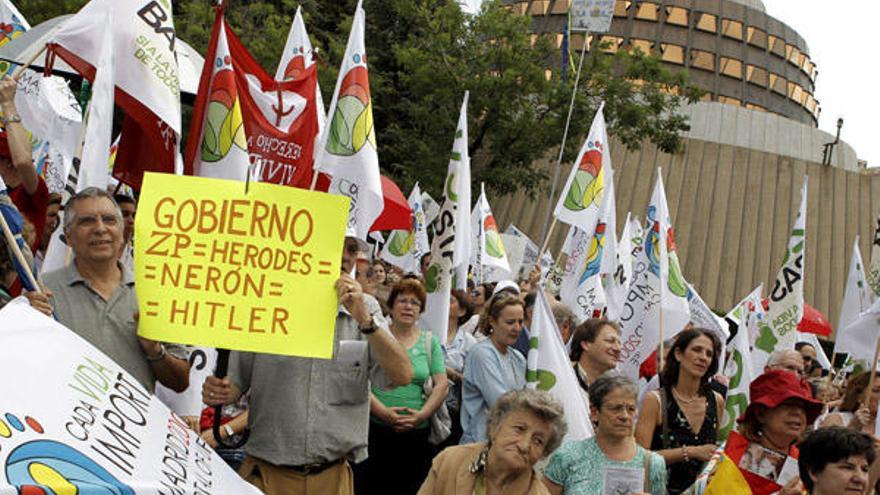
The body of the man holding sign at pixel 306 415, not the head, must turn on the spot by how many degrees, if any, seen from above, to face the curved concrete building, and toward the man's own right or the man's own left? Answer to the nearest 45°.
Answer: approximately 135° to the man's own left

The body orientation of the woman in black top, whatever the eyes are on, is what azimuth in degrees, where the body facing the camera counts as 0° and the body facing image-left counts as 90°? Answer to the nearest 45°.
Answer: approximately 315°

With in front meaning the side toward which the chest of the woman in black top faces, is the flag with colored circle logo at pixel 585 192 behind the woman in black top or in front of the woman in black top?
behind

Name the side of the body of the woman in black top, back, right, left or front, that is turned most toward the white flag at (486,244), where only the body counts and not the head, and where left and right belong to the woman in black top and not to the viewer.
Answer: back

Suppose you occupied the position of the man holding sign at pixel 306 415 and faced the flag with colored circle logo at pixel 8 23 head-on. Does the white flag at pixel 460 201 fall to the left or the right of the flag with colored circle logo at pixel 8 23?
right

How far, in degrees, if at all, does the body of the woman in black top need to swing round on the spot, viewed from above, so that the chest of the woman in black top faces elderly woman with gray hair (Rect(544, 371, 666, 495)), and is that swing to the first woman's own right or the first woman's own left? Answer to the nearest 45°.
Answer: approximately 45° to the first woman's own right

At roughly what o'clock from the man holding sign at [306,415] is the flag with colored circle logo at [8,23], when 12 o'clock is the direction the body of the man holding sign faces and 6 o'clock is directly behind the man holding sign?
The flag with colored circle logo is roughly at 5 o'clock from the man holding sign.

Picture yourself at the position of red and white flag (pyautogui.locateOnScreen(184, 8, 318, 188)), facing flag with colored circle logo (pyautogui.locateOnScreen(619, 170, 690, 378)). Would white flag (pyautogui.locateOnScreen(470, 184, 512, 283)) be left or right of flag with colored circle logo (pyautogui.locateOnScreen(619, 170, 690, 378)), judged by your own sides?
left

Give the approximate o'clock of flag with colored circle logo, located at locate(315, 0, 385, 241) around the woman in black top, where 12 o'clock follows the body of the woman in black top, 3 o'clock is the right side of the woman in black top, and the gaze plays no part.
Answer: The flag with colored circle logo is roughly at 5 o'clock from the woman in black top.

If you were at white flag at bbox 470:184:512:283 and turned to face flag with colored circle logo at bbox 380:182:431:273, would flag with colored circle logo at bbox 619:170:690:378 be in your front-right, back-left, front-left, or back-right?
back-left
